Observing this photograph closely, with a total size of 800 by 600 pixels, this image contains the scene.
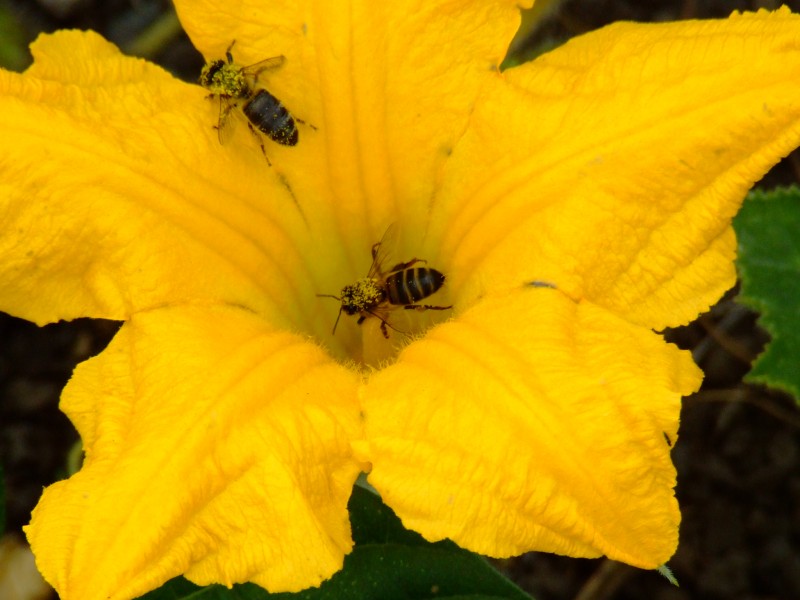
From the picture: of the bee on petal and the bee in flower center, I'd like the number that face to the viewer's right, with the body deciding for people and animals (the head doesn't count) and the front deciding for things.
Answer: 0

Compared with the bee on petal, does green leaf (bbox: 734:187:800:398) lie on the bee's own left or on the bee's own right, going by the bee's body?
on the bee's own right

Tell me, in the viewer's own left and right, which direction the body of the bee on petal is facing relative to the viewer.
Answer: facing away from the viewer and to the left of the viewer

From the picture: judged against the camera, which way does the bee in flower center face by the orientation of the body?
to the viewer's left

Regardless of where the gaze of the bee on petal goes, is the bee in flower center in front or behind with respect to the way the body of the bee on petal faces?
behind

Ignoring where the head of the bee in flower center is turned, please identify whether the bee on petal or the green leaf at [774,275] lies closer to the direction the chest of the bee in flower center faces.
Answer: the bee on petal

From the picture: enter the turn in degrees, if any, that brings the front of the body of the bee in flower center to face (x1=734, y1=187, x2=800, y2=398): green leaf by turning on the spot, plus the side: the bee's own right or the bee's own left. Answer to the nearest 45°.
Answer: approximately 135° to the bee's own right
